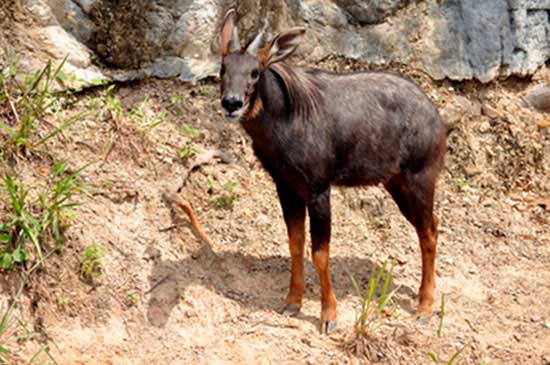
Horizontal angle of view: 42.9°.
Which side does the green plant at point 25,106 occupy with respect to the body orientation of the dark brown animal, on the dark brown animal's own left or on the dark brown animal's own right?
on the dark brown animal's own right

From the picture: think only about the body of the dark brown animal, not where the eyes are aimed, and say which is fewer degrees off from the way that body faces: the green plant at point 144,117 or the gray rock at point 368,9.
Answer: the green plant

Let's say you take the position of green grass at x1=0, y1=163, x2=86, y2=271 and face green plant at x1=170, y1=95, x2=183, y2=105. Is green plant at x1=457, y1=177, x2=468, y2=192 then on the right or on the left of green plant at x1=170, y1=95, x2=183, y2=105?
right

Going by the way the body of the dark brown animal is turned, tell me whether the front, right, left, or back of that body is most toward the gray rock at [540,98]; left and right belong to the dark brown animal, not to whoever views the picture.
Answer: back

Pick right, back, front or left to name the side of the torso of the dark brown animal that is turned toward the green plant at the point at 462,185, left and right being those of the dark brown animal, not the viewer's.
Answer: back

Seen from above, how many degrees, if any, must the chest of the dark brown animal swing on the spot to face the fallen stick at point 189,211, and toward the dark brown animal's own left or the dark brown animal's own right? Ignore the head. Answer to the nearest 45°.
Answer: approximately 45° to the dark brown animal's own right

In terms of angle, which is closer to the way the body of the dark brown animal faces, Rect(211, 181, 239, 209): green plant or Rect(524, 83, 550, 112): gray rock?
the green plant

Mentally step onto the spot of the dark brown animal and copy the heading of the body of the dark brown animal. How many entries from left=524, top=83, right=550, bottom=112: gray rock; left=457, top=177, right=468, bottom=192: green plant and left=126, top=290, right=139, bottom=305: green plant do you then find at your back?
2

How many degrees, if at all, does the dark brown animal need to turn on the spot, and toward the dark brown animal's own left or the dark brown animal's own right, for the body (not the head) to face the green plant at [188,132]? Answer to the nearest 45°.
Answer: approximately 90° to the dark brown animal's own right

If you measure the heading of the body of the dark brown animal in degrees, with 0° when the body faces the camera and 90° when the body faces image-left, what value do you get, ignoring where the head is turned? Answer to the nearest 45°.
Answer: approximately 45°

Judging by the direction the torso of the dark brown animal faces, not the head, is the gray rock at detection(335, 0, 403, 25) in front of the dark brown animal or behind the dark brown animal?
behind
